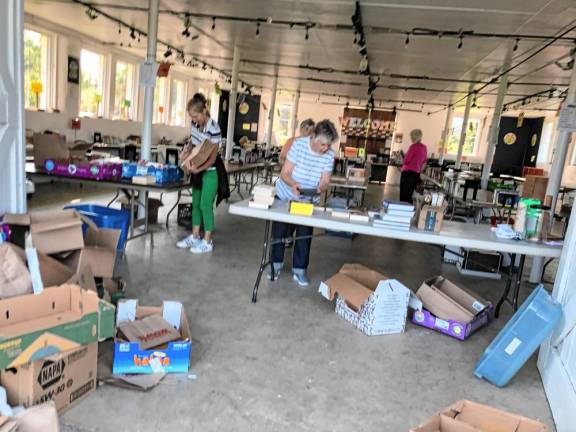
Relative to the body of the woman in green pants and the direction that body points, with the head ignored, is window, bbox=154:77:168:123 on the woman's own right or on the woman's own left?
on the woman's own right

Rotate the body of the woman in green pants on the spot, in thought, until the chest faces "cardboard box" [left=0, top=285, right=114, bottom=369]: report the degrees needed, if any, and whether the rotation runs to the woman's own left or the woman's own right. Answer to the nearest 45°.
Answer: approximately 45° to the woman's own left

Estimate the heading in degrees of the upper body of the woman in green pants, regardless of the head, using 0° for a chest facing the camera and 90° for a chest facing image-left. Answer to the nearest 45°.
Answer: approximately 45°

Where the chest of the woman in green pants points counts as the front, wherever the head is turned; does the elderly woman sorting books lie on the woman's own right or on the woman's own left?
on the woman's own left

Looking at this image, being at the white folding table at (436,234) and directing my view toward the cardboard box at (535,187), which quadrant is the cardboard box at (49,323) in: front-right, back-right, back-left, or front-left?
back-left

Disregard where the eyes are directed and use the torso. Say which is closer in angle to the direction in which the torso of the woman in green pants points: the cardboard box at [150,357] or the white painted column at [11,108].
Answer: the white painted column

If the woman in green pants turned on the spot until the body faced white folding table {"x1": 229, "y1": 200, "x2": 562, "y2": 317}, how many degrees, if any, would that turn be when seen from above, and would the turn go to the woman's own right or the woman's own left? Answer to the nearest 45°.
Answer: approximately 90° to the woman's own left

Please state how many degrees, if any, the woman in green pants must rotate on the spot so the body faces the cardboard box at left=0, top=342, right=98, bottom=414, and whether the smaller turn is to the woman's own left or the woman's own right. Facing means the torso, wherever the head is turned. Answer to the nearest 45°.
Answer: approximately 45° to the woman's own left

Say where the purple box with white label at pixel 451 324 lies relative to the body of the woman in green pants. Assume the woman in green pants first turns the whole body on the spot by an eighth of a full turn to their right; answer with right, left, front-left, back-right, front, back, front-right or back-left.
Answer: back-left

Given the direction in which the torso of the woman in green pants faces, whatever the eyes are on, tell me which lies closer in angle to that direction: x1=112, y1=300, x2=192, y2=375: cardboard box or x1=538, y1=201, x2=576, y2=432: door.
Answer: the cardboard box

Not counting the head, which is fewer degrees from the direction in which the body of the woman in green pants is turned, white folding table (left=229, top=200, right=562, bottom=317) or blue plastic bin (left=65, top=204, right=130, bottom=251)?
the blue plastic bin

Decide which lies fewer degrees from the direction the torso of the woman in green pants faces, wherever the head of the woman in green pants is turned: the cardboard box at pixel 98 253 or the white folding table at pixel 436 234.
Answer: the cardboard box
